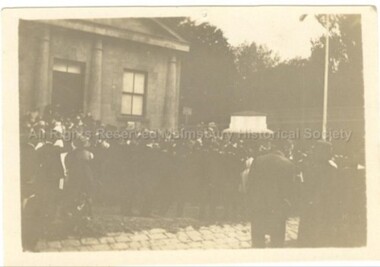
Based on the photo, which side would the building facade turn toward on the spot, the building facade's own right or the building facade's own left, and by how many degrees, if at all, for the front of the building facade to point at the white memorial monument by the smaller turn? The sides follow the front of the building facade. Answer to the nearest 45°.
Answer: approximately 90° to the building facade's own left

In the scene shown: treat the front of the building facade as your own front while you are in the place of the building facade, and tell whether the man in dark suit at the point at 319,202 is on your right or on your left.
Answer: on your left

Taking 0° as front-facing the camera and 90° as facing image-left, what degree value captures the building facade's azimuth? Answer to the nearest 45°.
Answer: approximately 0°

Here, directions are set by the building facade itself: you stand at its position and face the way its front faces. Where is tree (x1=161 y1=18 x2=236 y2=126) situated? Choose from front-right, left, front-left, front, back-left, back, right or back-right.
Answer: left
